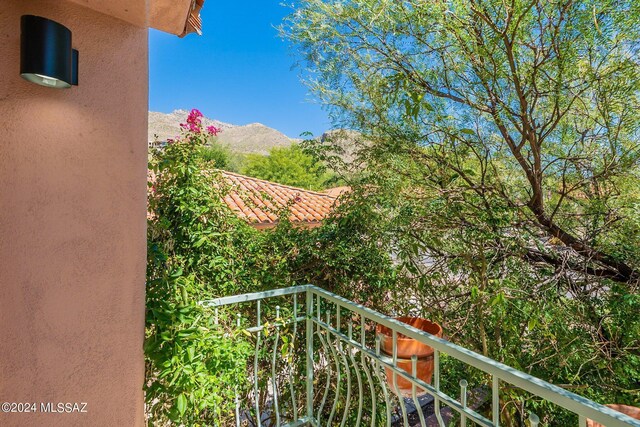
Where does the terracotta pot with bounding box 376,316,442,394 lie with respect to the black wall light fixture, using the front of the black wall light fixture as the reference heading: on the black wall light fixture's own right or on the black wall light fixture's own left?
on the black wall light fixture's own left

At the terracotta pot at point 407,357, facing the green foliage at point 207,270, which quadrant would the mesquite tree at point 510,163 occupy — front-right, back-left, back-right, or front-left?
back-right
